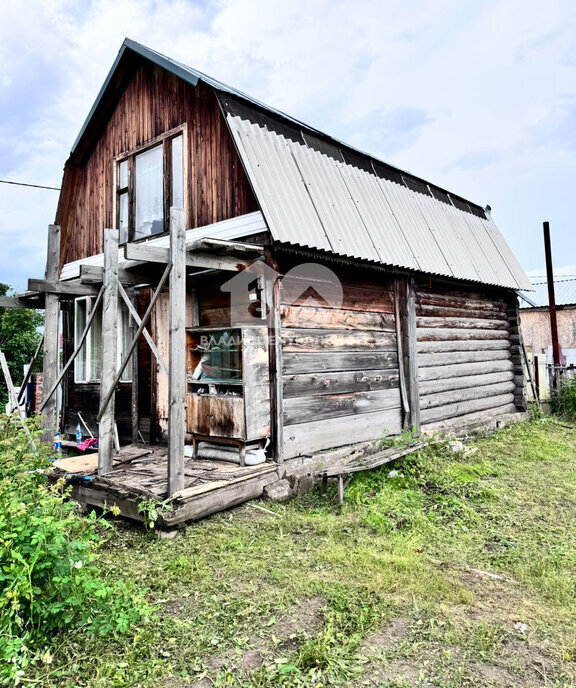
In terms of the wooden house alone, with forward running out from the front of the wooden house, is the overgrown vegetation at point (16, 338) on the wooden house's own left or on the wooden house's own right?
on the wooden house's own right

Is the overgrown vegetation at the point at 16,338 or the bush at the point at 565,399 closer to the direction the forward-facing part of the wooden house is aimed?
the overgrown vegetation

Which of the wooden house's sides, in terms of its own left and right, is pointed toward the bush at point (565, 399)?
back

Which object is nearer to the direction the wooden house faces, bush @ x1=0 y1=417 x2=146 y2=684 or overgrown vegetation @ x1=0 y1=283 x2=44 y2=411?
the bush

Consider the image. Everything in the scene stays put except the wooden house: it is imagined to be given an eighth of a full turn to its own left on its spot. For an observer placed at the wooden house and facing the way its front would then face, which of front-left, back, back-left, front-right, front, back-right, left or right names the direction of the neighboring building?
back-left

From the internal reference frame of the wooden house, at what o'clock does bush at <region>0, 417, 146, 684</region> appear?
The bush is roughly at 11 o'clock from the wooden house.

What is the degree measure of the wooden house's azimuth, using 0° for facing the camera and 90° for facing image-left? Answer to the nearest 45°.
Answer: approximately 45°
